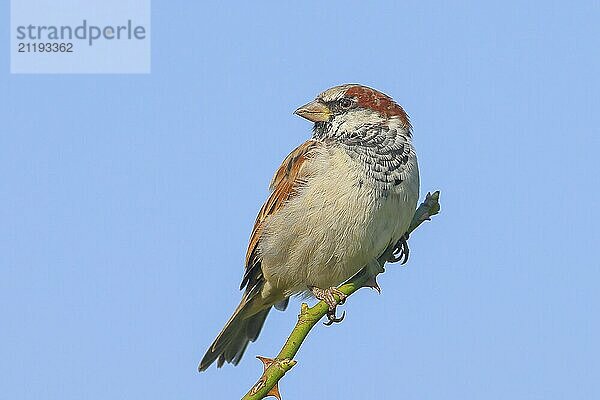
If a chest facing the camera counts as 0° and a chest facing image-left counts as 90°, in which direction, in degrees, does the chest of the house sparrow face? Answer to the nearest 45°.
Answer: approximately 315°
